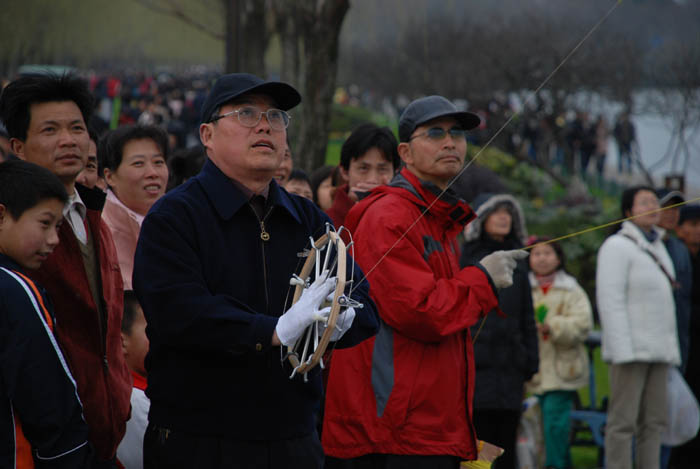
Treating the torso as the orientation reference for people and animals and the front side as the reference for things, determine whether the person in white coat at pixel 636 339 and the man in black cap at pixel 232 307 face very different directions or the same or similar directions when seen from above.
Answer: same or similar directions

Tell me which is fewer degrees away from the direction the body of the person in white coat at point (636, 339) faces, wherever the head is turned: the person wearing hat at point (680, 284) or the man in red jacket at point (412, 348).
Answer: the man in red jacket

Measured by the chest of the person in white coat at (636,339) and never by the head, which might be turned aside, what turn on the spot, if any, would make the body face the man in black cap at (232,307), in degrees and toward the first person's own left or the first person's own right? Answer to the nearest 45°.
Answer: approximately 45° to the first person's own right

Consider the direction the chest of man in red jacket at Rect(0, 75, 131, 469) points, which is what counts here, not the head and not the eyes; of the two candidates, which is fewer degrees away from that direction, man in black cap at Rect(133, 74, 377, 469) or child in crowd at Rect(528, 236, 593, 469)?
the man in black cap

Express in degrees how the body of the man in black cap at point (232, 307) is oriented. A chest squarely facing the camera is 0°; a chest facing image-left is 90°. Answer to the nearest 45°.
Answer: approximately 315°

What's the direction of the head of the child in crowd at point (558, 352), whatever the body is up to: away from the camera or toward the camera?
toward the camera

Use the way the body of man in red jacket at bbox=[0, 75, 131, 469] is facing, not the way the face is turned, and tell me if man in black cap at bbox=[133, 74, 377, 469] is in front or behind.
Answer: in front

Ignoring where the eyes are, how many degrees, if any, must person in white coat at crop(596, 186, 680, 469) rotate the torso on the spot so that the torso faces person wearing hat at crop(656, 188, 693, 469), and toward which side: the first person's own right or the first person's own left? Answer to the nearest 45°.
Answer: approximately 90° to the first person's own left

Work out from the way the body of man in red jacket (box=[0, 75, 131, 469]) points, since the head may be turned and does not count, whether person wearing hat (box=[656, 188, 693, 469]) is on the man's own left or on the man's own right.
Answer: on the man's own left

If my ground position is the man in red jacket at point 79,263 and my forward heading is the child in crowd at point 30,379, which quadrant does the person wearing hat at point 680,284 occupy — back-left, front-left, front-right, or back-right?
back-left

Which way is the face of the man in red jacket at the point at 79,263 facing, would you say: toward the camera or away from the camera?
toward the camera

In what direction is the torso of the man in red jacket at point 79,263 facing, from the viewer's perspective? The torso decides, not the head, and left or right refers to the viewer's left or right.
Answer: facing the viewer and to the right of the viewer

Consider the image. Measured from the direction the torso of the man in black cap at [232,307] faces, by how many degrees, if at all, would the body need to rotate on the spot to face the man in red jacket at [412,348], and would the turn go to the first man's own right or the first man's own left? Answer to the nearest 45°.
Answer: approximately 90° to the first man's own left

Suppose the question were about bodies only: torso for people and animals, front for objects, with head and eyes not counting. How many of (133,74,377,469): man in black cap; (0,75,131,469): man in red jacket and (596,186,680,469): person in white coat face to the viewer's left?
0
